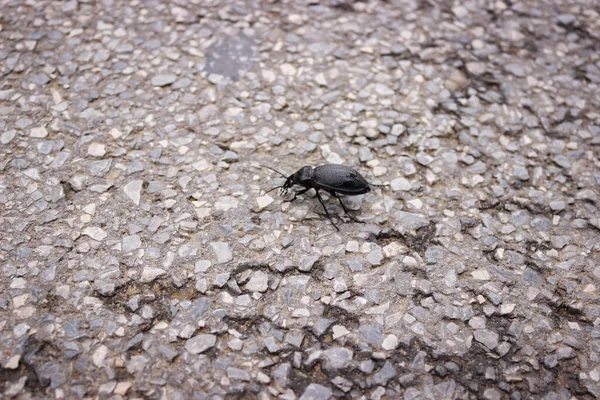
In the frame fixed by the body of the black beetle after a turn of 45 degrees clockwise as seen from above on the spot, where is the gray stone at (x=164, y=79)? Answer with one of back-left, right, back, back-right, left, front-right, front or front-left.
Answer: front

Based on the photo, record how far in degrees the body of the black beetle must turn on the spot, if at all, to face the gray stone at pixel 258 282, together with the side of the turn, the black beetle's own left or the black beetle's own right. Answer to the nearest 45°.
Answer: approximately 45° to the black beetle's own left

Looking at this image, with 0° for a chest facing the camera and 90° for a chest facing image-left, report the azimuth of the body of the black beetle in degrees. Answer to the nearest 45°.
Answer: approximately 90°

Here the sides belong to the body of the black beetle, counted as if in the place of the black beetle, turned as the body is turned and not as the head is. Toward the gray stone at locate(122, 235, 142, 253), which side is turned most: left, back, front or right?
front

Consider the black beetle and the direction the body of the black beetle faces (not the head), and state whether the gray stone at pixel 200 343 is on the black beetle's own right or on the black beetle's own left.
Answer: on the black beetle's own left

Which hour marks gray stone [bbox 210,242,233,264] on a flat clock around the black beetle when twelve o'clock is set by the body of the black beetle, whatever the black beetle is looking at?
The gray stone is roughly at 11 o'clock from the black beetle.

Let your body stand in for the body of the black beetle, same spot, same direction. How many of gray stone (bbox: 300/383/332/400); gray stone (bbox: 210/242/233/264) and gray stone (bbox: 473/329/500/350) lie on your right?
0

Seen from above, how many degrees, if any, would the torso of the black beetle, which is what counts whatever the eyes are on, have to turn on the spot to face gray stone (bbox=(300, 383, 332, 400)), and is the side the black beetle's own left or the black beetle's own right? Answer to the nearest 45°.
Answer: approximately 90° to the black beetle's own left

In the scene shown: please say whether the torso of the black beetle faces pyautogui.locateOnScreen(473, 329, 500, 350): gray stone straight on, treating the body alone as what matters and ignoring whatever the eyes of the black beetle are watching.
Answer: no
